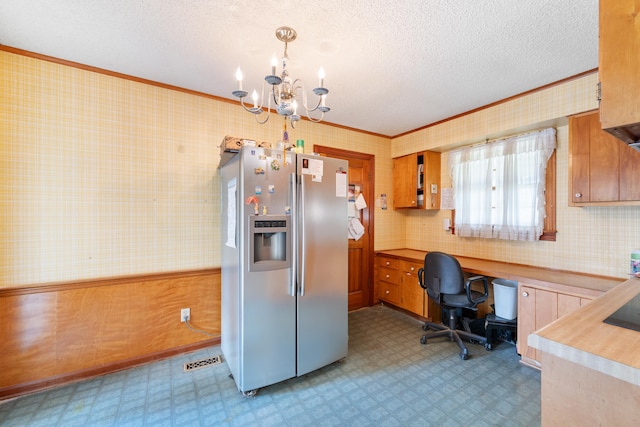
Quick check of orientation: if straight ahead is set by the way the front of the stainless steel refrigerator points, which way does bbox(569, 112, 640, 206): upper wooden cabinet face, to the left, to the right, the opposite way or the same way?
to the right

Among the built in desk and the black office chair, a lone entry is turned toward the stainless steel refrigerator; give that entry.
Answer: the built in desk

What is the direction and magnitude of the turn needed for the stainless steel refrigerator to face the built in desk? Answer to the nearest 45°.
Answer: approximately 45° to its left

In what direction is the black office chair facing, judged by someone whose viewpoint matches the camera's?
facing away from the viewer and to the right of the viewer
